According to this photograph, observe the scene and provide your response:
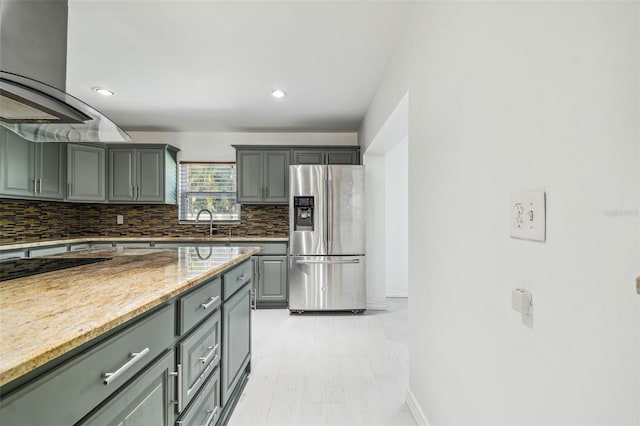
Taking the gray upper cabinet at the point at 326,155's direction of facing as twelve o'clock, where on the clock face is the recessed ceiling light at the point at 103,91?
The recessed ceiling light is roughly at 2 o'clock from the gray upper cabinet.

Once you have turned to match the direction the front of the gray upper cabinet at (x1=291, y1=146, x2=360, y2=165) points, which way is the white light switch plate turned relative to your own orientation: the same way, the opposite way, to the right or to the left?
to the right

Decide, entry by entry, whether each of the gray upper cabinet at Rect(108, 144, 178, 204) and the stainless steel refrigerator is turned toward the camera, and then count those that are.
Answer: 2

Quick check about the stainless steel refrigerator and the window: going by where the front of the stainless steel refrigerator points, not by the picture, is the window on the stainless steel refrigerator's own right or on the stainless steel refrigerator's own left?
on the stainless steel refrigerator's own right

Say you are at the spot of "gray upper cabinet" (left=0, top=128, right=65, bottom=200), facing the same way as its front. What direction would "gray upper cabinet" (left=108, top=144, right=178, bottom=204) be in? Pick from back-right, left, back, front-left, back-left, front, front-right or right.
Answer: front-left

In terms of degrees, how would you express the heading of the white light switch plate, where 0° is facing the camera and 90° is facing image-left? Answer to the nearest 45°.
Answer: approximately 45°

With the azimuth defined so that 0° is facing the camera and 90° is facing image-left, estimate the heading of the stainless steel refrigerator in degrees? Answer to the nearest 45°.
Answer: approximately 0°

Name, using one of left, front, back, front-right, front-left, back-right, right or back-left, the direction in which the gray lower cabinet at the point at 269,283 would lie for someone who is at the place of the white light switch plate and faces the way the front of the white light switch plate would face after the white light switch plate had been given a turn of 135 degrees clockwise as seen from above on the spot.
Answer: front-left

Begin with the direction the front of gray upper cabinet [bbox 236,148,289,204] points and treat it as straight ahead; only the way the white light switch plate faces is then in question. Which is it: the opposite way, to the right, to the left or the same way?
to the right

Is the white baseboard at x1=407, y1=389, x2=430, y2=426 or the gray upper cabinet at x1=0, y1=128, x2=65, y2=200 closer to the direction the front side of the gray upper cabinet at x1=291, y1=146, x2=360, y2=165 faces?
the white baseboard

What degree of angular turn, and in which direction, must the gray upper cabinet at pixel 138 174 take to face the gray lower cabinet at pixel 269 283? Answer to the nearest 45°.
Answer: approximately 45° to its left

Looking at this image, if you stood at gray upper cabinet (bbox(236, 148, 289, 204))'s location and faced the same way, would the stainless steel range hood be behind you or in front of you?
in front
